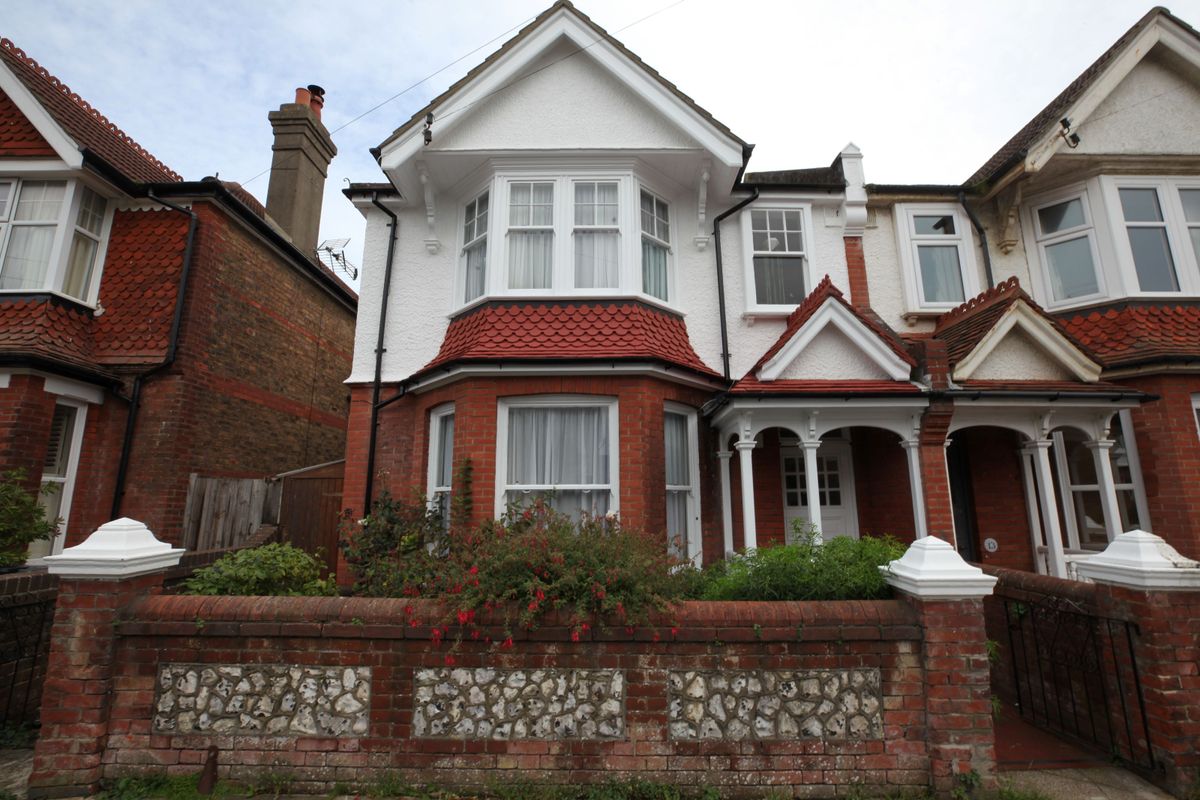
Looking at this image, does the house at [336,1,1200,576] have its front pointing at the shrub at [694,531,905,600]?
yes

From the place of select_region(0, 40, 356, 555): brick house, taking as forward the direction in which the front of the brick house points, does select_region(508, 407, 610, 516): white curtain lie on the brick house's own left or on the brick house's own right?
on the brick house's own left

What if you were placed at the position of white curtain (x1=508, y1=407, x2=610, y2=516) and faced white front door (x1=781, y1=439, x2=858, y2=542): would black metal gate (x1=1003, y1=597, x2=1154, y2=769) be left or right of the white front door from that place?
right

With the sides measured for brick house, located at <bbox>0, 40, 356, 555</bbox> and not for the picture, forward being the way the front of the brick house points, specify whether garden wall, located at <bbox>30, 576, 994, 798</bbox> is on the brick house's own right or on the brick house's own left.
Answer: on the brick house's own left

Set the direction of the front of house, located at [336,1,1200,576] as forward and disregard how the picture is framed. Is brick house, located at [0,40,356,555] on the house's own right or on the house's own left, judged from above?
on the house's own right

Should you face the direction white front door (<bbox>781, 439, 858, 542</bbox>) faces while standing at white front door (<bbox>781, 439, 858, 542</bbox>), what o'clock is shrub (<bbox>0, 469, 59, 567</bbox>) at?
The shrub is roughly at 2 o'clock from the white front door.

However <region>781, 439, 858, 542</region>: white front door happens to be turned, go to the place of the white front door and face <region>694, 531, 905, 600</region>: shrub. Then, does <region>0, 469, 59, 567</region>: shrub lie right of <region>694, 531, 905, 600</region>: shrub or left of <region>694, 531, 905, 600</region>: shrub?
right

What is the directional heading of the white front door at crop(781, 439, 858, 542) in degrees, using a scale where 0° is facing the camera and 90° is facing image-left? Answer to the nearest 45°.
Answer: approximately 0°

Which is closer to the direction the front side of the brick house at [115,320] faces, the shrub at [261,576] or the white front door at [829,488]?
the shrub
